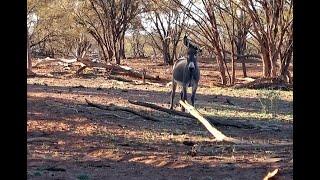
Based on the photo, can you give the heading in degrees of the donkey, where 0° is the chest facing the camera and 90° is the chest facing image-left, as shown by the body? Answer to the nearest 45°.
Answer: approximately 315°

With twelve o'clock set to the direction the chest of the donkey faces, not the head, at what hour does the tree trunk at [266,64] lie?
The tree trunk is roughly at 8 o'clock from the donkey.
